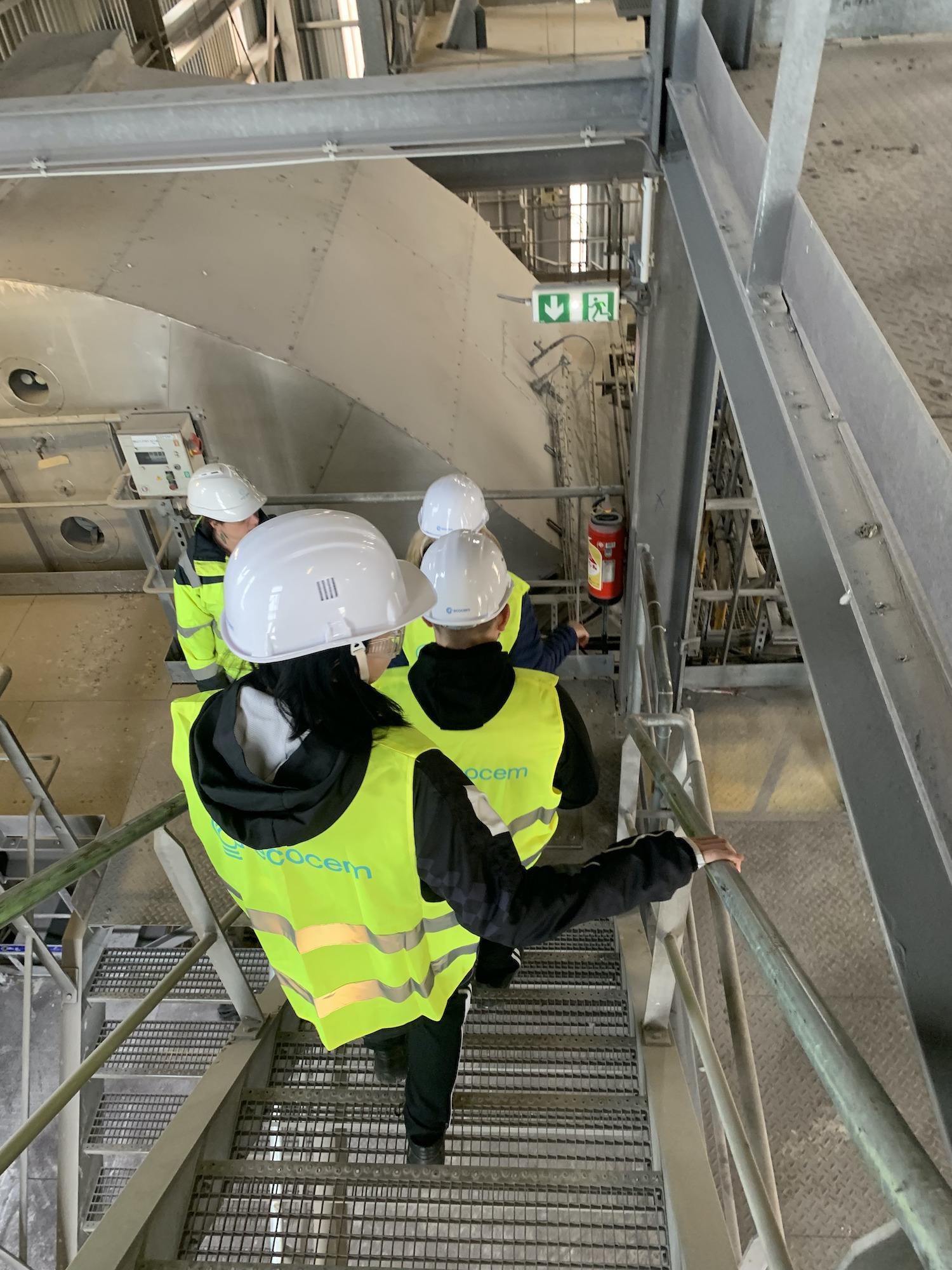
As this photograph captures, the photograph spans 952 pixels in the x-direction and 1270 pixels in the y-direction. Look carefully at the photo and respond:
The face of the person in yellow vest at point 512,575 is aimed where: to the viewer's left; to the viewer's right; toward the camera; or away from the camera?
away from the camera

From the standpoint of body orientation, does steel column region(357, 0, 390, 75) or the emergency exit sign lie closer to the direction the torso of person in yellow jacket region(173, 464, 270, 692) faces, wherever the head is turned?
the emergency exit sign

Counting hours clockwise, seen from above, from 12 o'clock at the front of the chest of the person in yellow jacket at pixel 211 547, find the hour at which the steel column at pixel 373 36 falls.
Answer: The steel column is roughly at 10 o'clock from the person in yellow jacket.

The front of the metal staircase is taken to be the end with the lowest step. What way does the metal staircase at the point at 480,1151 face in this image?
away from the camera

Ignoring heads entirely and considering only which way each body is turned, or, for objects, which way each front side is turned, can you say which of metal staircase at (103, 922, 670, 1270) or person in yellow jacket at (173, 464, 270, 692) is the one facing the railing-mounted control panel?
the metal staircase

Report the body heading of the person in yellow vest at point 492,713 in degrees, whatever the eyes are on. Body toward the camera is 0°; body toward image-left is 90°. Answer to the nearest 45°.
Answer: approximately 180°

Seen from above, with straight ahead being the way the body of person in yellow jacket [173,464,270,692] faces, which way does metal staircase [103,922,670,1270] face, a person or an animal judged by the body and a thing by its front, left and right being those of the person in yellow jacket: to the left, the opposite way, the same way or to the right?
to the left

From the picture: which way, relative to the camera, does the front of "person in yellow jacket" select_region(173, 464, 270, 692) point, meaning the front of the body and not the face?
to the viewer's right

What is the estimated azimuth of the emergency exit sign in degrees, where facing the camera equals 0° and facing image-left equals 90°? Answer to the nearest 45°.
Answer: approximately 0°

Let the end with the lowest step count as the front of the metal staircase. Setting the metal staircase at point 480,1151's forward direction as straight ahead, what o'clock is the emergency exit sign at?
The emergency exit sign is roughly at 1 o'clock from the metal staircase.

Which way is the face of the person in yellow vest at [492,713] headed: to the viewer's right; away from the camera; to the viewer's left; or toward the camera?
away from the camera

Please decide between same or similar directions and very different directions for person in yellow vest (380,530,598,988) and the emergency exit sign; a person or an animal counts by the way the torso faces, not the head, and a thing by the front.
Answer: very different directions

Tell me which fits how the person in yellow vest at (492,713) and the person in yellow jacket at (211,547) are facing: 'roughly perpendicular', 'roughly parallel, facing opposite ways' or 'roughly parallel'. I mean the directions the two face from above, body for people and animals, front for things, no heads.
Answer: roughly perpendicular
